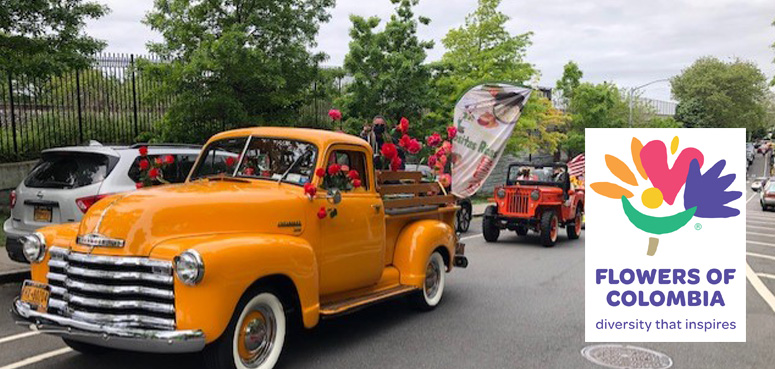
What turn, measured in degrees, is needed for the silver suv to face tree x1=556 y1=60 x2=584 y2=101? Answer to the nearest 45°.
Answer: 0° — it already faces it

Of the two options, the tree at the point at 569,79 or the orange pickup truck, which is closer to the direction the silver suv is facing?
the tree

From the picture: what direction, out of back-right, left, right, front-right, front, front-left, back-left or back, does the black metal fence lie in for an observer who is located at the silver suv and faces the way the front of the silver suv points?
front-left

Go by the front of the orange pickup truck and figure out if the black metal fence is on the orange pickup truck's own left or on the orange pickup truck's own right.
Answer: on the orange pickup truck's own right

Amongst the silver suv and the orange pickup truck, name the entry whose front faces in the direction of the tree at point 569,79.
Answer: the silver suv

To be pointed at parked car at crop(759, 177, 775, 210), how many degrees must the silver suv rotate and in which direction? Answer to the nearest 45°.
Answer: approximately 45° to its right

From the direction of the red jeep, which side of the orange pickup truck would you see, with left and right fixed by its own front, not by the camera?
back

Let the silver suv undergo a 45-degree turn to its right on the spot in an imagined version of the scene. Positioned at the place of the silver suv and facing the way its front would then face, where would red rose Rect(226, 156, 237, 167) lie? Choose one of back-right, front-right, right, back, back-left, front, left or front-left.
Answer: front-right

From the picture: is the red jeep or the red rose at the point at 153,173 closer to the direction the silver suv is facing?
the red jeep

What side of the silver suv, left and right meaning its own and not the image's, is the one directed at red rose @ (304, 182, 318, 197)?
right

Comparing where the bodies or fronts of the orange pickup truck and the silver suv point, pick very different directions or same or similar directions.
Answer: very different directions

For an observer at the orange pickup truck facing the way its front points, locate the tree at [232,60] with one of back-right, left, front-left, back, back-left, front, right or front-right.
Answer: back-right

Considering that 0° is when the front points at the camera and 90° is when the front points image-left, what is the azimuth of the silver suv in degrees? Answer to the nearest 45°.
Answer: approximately 225°

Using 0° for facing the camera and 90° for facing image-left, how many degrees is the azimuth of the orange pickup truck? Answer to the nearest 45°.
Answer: approximately 45°

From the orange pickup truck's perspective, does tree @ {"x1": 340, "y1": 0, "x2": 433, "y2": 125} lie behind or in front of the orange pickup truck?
behind
